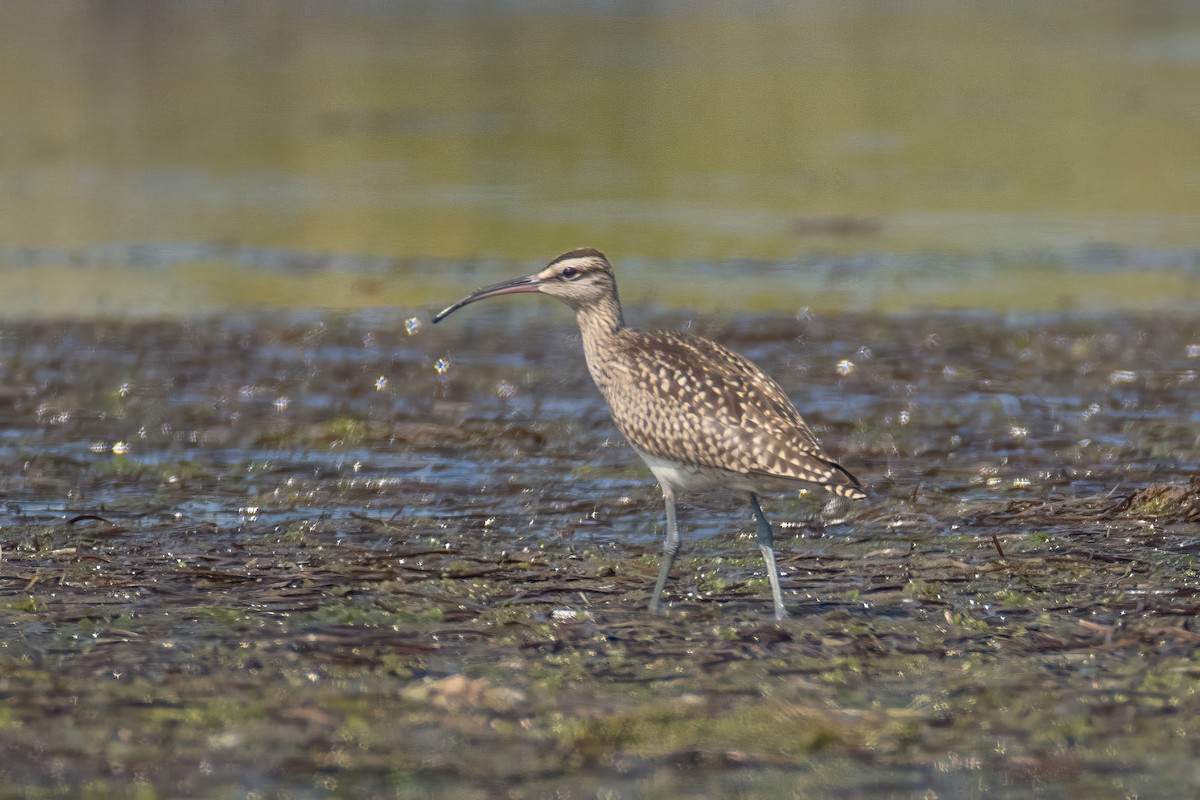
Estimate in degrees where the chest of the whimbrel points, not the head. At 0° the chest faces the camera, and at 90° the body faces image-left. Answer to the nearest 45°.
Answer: approximately 90°
